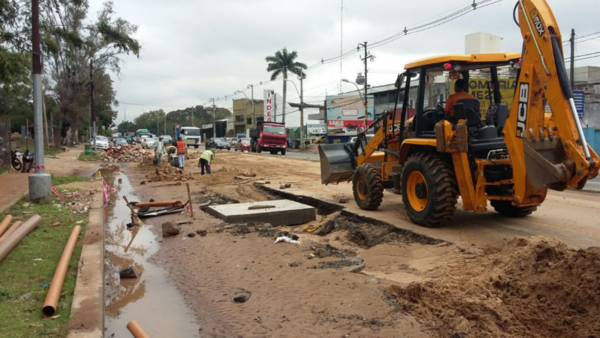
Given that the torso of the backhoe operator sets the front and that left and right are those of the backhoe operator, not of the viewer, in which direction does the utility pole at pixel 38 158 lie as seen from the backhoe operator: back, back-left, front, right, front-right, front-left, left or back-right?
front-left

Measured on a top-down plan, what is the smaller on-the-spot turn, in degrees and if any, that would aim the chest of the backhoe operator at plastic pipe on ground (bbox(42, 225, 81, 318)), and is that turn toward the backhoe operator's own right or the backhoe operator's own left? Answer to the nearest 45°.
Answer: approximately 90° to the backhoe operator's own left

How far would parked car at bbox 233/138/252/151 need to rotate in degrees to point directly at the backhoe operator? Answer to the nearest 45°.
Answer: approximately 45° to its left

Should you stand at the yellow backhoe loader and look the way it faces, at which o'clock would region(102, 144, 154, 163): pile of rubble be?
The pile of rubble is roughly at 12 o'clock from the yellow backhoe loader.

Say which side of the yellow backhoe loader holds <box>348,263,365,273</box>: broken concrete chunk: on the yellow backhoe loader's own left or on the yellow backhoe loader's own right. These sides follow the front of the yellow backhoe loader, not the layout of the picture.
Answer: on the yellow backhoe loader's own left

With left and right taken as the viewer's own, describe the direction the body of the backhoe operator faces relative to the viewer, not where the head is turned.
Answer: facing away from the viewer and to the left of the viewer

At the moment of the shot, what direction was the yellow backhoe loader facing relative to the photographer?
facing away from the viewer and to the left of the viewer
